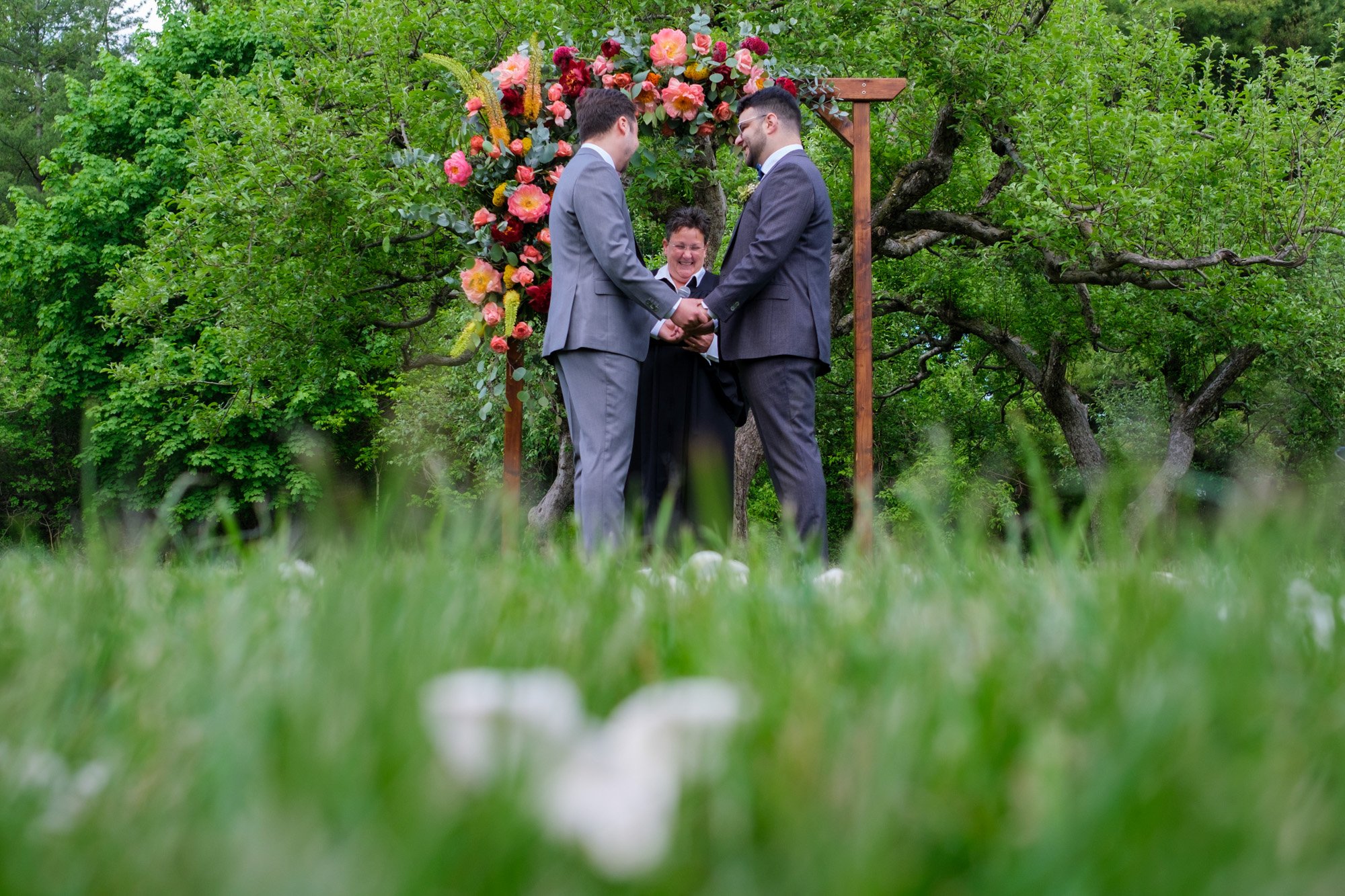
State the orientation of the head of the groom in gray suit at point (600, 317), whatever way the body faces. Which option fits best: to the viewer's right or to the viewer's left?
to the viewer's right

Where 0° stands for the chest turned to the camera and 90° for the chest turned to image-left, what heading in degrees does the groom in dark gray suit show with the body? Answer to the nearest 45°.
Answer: approximately 90°

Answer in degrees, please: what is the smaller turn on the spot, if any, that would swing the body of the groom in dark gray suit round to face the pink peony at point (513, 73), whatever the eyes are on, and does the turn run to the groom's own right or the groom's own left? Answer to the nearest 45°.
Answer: approximately 45° to the groom's own right

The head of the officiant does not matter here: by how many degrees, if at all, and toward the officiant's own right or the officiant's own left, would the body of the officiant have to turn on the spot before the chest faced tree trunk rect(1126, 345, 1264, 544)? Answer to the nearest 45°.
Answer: approximately 135° to the officiant's own left

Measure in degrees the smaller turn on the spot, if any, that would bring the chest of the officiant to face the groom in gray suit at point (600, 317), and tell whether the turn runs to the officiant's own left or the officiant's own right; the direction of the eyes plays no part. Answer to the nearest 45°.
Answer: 0° — they already face them

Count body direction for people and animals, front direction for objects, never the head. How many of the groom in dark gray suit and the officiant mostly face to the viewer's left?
1

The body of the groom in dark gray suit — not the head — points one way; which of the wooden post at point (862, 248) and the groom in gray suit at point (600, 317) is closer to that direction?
the groom in gray suit

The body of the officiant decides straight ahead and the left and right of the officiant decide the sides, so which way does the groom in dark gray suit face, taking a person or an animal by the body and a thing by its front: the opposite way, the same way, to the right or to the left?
to the right

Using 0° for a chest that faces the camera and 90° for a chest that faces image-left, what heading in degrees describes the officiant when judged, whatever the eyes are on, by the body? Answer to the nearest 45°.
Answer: approximately 0°
